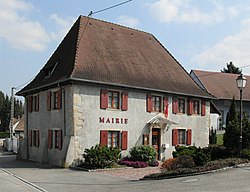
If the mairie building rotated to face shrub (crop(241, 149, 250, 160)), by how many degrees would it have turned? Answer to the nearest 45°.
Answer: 0° — it already faces it

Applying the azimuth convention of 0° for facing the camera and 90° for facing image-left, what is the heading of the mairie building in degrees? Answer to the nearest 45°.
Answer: approximately 315°

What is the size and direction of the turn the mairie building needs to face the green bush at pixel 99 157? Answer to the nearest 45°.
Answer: approximately 45° to its right
